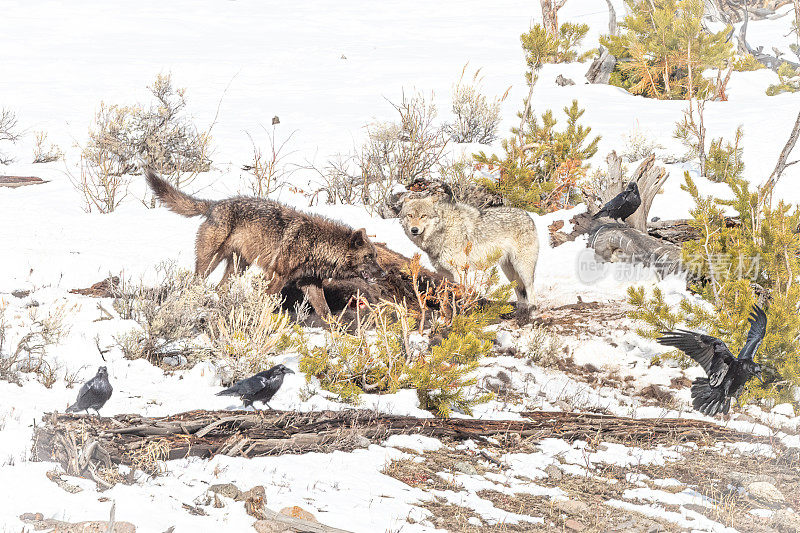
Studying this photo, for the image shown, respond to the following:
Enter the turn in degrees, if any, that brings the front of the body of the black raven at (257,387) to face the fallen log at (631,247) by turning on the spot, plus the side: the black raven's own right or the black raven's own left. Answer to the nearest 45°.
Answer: approximately 45° to the black raven's own left

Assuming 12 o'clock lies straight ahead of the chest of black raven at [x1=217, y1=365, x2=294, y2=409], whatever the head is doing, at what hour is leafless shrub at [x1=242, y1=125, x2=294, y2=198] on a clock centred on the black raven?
The leafless shrub is roughly at 9 o'clock from the black raven.

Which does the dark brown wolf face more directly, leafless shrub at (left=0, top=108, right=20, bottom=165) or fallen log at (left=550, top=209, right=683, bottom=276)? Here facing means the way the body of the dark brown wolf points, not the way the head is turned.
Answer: the fallen log

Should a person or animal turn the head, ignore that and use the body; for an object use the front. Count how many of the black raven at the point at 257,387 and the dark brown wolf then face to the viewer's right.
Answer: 2

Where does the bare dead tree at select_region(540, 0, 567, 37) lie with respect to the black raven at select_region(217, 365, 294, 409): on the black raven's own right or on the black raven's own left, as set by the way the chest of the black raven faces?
on the black raven's own left

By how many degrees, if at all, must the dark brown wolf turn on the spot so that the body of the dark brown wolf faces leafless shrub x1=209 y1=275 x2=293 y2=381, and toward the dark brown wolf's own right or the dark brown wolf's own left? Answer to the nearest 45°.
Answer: approximately 90° to the dark brown wolf's own right

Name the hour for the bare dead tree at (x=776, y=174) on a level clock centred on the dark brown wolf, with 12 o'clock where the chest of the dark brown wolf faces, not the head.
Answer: The bare dead tree is roughly at 12 o'clock from the dark brown wolf.

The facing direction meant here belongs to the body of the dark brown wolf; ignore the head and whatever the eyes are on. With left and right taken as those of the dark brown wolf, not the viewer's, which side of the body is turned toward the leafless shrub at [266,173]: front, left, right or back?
left

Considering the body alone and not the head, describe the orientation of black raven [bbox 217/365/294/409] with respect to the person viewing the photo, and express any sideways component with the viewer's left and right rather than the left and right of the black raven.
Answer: facing to the right of the viewer

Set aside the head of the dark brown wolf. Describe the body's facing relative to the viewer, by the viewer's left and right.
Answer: facing to the right of the viewer

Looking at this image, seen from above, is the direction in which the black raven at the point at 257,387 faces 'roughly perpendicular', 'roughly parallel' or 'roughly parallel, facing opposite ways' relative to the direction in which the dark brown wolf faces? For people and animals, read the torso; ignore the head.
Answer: roughly parallel

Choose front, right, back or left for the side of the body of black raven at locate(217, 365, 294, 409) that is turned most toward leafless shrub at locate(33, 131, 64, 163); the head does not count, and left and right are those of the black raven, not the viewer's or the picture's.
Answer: left
